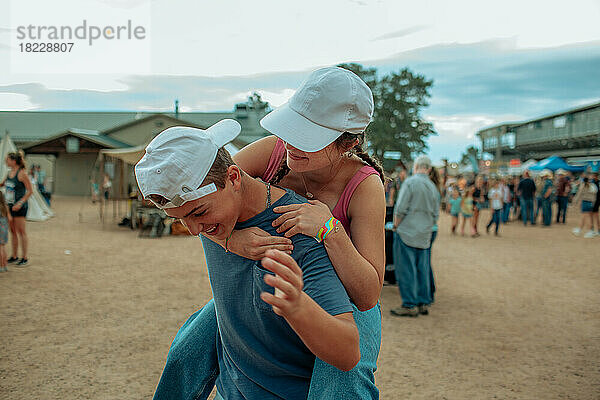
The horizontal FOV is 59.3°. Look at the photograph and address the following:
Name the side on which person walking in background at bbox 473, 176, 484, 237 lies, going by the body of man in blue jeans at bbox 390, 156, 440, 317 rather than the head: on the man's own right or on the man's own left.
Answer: on the man's own right

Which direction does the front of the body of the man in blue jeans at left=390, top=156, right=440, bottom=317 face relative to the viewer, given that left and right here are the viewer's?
facing away from the viewer and to the left of the viewer

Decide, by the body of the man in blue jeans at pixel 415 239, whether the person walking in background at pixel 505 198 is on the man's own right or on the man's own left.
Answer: on the man's own right

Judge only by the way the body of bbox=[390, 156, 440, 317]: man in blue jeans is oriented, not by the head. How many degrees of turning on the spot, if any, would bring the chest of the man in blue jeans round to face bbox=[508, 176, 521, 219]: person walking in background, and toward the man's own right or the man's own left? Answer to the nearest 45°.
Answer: approximately 45° to the man's own right

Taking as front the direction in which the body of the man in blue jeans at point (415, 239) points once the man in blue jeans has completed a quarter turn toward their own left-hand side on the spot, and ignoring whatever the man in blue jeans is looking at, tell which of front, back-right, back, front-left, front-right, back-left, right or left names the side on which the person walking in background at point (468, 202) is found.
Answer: back-right

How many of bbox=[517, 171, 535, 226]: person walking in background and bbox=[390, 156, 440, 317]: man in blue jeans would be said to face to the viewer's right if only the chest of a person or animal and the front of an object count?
0
